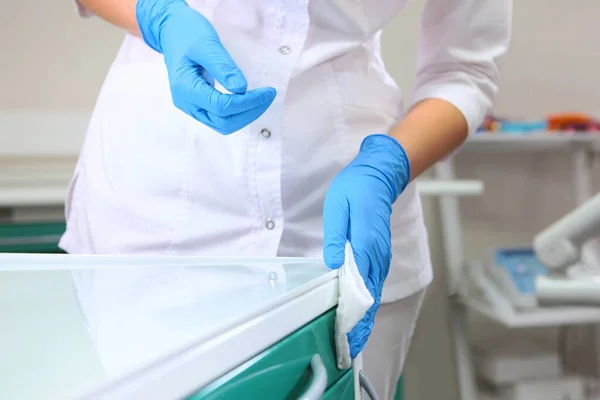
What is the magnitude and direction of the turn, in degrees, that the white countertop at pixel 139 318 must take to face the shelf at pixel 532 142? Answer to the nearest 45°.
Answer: approximately 90° to its left
